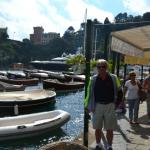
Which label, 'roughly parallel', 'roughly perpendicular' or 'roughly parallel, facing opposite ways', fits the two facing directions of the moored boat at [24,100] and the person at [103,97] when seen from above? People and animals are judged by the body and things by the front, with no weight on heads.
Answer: roughly perpendicular

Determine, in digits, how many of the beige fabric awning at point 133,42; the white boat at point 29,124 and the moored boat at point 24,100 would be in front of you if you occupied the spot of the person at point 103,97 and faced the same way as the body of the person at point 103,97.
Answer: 0

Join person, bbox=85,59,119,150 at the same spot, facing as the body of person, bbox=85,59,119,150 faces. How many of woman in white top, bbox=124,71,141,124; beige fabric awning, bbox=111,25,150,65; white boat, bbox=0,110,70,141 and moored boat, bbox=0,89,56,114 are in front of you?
0

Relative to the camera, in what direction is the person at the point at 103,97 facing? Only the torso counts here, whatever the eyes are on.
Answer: toward the camera

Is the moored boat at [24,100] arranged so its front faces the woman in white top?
no

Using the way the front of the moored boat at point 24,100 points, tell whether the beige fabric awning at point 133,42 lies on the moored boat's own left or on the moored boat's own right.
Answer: on the moored boat's own right

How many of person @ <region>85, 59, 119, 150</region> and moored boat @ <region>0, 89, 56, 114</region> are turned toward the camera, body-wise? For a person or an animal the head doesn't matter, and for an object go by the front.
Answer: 1
